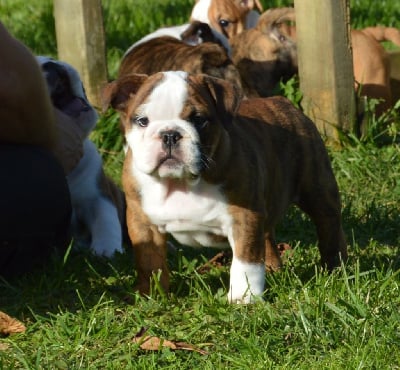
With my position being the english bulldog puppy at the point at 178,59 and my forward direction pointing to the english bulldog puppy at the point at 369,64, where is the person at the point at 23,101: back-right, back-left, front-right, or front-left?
back-right

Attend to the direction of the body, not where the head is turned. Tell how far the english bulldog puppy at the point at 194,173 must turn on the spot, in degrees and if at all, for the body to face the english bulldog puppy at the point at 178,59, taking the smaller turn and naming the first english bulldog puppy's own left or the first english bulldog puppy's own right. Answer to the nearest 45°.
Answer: approximately 135° to the first english bulldog puppy's own right

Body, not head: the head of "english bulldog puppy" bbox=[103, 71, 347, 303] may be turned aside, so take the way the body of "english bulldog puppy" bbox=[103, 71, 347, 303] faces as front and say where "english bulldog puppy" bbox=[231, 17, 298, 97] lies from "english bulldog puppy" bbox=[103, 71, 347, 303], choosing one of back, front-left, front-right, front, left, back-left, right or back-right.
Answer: back-right

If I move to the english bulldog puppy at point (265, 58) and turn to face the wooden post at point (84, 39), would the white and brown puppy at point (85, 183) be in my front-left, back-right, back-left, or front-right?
front-left

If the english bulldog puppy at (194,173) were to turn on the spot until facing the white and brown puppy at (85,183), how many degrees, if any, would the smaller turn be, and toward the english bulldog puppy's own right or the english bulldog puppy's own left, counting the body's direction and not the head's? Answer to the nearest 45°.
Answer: approximately 90° to the english bulldog puppy's own right

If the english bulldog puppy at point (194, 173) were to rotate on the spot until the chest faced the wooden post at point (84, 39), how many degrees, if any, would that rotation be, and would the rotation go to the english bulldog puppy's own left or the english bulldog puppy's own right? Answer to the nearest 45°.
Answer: approximately 135° to the english bulldog puppy's own right

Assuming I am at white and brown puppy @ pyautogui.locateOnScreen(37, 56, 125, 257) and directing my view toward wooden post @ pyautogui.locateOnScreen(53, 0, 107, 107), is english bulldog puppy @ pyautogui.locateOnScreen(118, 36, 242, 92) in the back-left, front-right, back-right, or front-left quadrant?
front-right

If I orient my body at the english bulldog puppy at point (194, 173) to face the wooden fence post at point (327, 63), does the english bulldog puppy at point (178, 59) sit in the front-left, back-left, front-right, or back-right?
front-left
